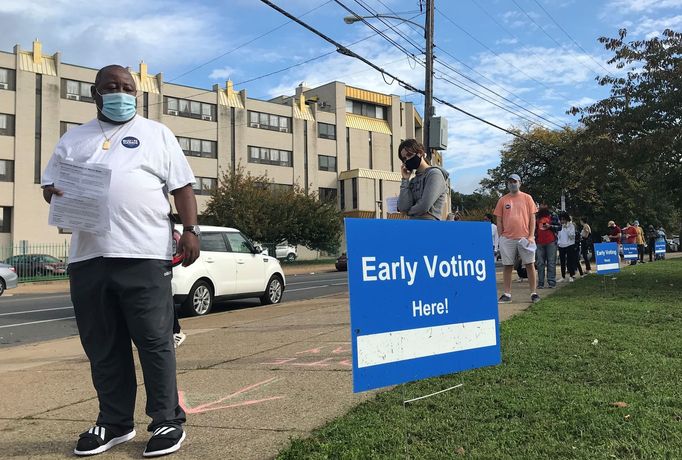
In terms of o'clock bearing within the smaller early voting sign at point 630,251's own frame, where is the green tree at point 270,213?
The green tree is roughly at 4 o'clock from the smaller early voting sign.

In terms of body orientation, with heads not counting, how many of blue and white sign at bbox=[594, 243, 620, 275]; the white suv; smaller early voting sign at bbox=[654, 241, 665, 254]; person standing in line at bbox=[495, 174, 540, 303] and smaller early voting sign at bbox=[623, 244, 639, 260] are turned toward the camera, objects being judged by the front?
4

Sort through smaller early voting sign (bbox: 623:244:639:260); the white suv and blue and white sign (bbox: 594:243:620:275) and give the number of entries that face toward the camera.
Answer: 2

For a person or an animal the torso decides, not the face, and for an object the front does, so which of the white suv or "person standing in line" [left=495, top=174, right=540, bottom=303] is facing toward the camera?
the person standing in line

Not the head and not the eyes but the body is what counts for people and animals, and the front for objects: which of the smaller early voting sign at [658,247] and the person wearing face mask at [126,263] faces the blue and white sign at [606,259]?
the smaller early voting sign

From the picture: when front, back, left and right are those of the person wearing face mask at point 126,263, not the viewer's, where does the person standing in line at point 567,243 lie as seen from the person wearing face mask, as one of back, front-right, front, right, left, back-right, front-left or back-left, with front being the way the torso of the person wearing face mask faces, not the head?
back

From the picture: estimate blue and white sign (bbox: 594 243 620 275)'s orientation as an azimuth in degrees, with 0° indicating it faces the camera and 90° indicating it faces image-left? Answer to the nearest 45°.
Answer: approximately 0°

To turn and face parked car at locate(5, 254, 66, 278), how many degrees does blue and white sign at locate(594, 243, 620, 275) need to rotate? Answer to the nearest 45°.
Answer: approximately 90° to its right

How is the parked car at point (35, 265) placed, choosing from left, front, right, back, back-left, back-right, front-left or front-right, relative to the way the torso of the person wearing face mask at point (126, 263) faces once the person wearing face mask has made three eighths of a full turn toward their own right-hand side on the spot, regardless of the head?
front

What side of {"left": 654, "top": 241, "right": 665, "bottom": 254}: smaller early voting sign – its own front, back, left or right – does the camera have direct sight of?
front

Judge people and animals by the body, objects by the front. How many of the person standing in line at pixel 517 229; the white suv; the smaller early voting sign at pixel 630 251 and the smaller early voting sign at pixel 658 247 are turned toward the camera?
3

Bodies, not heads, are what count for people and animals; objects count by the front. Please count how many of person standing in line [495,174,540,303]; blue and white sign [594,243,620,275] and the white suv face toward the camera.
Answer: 2

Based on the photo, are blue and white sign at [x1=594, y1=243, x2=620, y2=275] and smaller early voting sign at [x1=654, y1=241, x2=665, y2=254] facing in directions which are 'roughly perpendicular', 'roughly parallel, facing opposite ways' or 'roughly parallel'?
roughly parallel

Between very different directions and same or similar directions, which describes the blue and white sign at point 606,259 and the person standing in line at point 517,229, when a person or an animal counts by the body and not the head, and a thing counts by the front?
same or similar directions

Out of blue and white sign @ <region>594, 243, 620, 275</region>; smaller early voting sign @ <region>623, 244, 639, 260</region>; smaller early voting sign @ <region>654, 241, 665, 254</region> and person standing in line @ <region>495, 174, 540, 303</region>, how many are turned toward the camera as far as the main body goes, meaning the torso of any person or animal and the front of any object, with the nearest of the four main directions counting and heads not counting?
4
